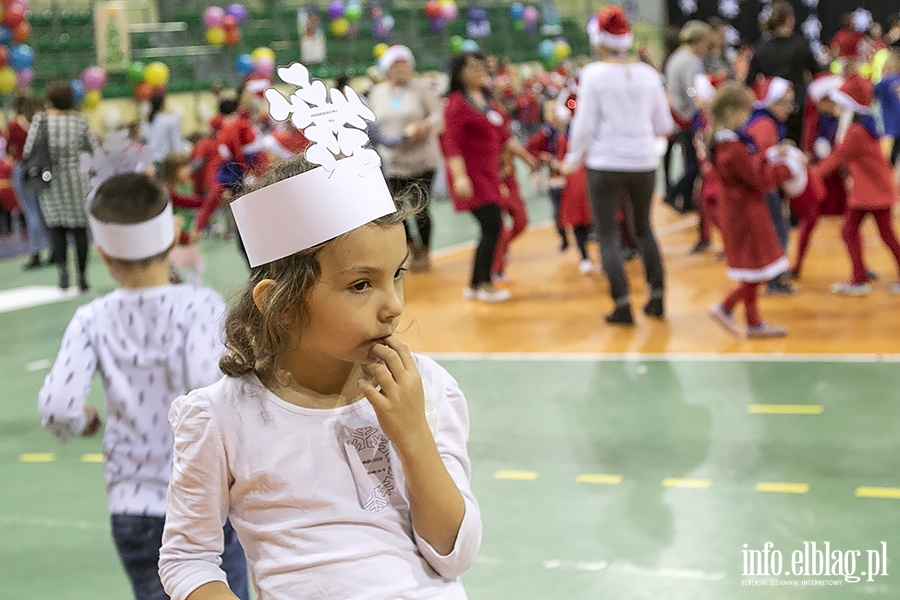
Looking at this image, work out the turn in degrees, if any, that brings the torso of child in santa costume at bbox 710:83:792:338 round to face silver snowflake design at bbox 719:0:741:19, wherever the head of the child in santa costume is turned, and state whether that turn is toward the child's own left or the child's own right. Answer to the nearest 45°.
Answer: approximately 90° to the child's own left

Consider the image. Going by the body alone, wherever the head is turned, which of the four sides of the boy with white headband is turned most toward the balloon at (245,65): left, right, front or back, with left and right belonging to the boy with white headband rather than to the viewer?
front

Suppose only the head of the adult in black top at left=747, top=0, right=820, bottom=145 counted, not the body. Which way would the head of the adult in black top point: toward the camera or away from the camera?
away from the camera

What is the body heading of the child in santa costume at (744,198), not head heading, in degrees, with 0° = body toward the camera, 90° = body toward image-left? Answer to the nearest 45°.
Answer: approximately 270°

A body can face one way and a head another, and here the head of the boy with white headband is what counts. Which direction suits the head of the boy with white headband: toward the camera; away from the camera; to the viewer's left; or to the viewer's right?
away from the camera

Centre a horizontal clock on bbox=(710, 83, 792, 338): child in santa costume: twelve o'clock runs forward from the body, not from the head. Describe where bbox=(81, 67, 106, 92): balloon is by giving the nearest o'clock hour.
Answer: The balloon is roughly at 7 o'clock from the child in santa costume.

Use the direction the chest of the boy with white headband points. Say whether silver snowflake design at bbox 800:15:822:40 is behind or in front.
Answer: in front

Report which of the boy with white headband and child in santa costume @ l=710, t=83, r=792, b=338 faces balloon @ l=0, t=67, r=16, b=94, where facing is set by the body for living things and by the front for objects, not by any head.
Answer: the boy with white headband

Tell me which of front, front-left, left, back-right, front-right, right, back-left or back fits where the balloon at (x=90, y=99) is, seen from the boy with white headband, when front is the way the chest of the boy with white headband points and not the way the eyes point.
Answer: front

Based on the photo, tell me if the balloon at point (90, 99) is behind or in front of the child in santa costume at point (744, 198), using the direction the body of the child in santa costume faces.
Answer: behind

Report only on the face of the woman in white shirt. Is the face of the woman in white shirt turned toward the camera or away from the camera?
away from the camera

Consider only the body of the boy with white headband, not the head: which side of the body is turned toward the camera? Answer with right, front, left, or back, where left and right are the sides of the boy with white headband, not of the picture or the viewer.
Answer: back

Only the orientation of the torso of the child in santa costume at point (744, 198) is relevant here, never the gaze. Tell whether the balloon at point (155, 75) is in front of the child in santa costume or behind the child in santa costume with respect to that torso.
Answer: behind

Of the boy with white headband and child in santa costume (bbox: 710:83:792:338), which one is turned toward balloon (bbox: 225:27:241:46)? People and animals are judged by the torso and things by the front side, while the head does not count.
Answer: the boy with white headband

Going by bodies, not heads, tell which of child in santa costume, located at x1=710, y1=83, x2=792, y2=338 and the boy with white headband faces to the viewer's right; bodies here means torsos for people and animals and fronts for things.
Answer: the child in santa costume

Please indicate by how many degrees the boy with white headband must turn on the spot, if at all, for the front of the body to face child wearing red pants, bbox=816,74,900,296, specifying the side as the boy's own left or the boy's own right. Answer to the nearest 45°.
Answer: approximately 45° to the boy's own right

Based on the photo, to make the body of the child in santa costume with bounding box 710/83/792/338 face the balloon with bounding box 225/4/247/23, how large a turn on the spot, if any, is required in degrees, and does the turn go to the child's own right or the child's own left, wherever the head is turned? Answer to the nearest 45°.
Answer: approximately 135° to the child's own left

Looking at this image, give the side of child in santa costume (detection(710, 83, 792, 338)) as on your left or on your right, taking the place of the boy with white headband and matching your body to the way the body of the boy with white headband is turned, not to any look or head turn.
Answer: on your right
